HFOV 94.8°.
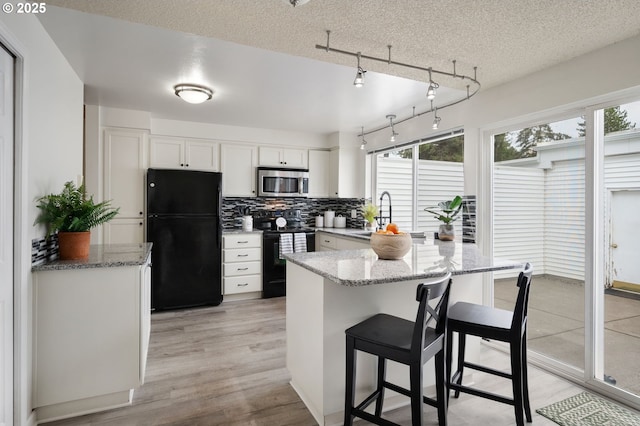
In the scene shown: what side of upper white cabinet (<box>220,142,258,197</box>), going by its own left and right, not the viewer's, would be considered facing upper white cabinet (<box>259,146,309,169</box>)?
left

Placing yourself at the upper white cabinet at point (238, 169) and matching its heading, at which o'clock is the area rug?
The area rug is roughly at 11 o'clock from the upper white cabinet.

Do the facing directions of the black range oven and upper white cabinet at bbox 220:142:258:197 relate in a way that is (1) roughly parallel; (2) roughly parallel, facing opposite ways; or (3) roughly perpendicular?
roughly parallel

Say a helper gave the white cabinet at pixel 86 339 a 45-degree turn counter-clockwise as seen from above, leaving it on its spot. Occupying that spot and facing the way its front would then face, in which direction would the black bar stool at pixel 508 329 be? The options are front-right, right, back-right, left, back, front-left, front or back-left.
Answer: right

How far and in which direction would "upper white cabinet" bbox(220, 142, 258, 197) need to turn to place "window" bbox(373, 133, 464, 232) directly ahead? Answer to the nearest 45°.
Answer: approximately 45° to its left

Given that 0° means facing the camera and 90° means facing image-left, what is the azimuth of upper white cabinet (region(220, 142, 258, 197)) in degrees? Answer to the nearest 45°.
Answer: approximately 0°

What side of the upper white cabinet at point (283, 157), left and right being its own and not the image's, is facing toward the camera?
front

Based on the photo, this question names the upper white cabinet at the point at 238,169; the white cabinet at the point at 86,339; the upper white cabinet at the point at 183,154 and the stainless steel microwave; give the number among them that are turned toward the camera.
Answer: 3

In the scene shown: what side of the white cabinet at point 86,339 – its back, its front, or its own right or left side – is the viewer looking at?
right

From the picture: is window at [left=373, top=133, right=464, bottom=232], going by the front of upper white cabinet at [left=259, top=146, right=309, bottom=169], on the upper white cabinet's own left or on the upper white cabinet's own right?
on the upper white cabinet's own left

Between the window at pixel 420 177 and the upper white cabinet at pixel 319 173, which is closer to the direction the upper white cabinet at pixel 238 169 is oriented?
the window

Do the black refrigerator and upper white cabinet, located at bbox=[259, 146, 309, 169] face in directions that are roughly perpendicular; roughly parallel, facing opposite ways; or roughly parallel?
roughly parallel
